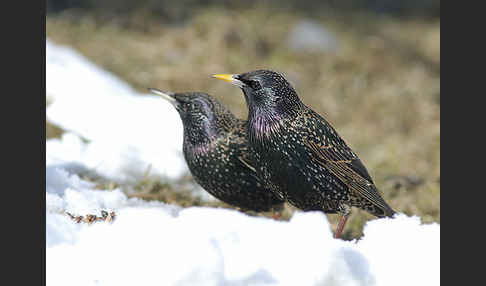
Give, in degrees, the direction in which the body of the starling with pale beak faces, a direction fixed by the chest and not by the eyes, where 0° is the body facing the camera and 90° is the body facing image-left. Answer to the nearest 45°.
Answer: approximately 90°
